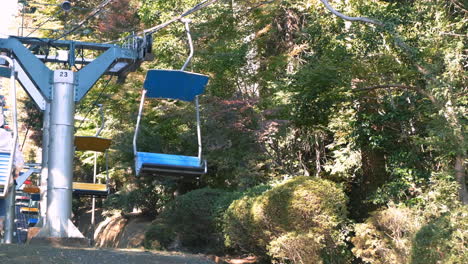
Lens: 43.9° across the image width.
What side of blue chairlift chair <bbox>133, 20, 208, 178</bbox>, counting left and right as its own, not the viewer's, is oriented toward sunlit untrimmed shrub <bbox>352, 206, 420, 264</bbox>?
left

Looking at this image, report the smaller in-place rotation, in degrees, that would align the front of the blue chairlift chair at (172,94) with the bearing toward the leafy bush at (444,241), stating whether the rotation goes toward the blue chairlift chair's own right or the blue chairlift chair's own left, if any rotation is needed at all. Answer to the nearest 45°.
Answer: approximately 45° to the blue chairlift chair's own left

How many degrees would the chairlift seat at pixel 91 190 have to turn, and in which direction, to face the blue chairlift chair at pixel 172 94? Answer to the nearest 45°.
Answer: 0° — it already faces it

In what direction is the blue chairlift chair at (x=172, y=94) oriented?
toward the camera

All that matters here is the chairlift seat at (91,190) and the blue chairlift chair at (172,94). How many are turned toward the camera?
2

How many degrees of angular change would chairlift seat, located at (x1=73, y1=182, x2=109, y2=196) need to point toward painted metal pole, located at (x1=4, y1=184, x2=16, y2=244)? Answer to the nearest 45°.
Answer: approximately 45° to its right

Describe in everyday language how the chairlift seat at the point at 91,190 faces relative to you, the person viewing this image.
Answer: facing the viewer

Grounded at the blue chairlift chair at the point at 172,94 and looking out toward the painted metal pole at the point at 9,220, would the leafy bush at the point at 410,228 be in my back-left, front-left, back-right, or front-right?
back-right

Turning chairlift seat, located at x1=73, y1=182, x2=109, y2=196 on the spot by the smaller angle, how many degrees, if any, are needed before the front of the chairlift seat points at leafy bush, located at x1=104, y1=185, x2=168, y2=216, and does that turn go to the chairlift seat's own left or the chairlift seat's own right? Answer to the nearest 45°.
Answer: approximately 135° to the chairlift seat's own left

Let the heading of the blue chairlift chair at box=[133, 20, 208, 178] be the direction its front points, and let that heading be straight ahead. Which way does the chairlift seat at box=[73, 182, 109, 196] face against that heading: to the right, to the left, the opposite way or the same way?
the same way
